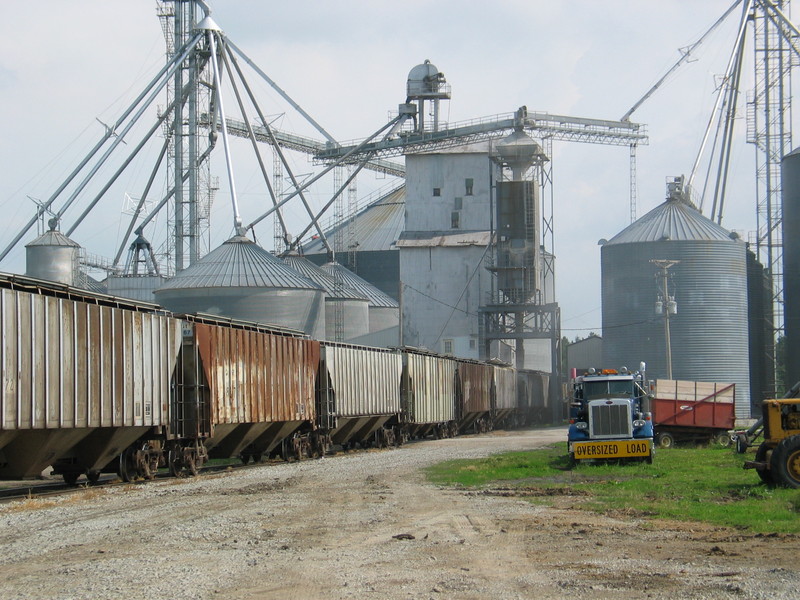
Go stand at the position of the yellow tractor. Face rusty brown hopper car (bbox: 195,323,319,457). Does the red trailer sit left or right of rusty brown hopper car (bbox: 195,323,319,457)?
right

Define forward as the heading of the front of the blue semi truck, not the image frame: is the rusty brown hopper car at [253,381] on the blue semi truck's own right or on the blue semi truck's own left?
on the blue semi truck's own right

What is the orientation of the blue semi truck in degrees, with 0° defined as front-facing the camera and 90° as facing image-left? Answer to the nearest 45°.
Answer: approximately 0°

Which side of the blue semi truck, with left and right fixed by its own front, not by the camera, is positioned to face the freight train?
right
